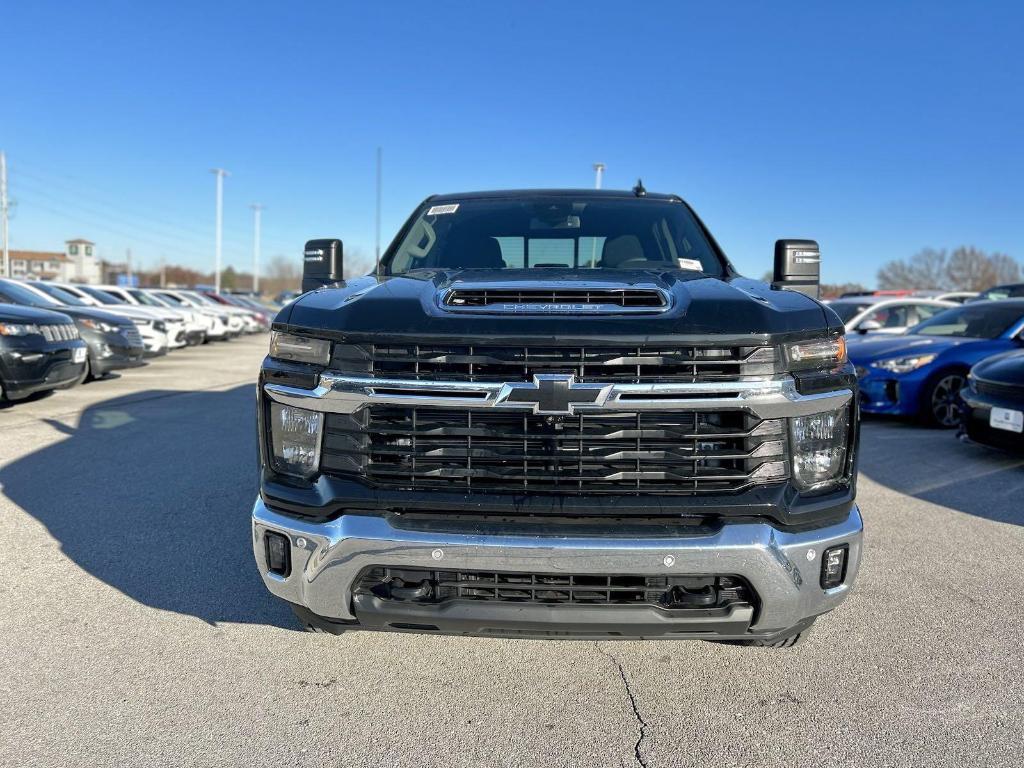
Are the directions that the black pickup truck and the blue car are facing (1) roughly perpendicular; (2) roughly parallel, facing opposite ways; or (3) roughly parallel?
roughly perpendicular

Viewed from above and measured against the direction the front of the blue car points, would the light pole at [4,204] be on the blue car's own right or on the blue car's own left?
on the blue car's own right

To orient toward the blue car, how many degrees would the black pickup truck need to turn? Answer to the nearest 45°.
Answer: approximately 135° to its left

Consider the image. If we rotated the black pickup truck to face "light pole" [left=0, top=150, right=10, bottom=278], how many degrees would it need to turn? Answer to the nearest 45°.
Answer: approximately 135° to its right

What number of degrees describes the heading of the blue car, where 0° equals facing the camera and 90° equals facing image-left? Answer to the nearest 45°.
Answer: approximately 45°
